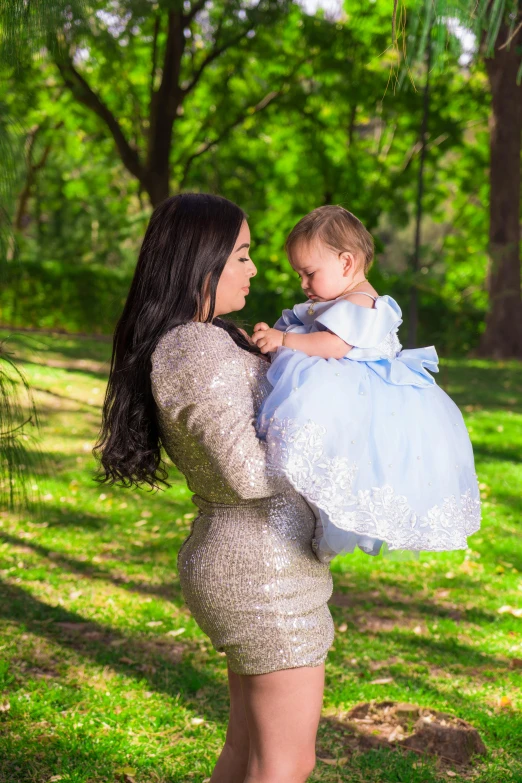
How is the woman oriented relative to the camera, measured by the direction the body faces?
to the viewer's right

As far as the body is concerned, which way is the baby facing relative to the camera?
to the viewer's left

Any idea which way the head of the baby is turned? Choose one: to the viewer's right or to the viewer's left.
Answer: to the viewer's left

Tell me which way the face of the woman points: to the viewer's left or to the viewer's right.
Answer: to the viewer's right

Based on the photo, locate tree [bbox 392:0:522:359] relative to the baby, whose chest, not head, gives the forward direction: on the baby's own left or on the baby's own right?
on the baby's own right
